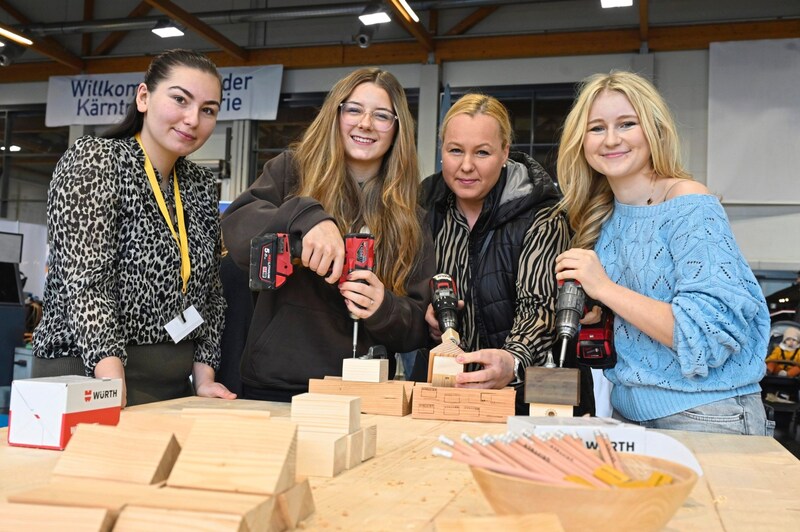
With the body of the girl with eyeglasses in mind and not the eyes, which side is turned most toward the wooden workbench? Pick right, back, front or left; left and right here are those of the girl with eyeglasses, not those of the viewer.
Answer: front

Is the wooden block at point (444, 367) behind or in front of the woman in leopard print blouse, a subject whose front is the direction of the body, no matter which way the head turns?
in front

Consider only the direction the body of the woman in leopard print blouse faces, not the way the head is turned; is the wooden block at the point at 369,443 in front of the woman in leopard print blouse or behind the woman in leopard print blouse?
in front

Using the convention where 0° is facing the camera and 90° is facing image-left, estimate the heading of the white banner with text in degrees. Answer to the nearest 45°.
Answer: approximately 0°

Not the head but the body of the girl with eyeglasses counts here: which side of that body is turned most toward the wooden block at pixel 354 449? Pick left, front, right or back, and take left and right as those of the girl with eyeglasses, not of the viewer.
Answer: front

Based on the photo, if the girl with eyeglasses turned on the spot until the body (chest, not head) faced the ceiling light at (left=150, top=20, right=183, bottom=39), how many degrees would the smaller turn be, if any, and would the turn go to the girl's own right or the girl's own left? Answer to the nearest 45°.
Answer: approximately 180°

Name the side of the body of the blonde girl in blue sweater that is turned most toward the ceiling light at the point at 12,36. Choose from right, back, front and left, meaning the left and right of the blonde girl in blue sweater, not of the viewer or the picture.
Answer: right

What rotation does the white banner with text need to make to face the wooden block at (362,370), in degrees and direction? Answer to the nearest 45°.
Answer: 0° — it already faces it

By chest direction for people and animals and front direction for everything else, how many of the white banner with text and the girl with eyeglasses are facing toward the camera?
2

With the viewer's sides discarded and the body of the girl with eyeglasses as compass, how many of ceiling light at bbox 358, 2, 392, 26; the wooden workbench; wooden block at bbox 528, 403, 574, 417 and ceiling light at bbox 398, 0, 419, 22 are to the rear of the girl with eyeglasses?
2

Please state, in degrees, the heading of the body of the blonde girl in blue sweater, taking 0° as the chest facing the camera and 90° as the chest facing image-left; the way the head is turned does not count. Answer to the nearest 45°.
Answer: approximately 45°

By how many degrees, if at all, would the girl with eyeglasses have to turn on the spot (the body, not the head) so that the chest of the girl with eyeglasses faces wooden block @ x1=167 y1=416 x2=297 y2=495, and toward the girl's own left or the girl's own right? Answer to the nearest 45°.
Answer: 0° — they already face it

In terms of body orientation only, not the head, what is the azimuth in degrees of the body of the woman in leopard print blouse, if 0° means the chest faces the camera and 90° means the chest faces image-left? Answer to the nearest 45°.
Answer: approximately 315°
